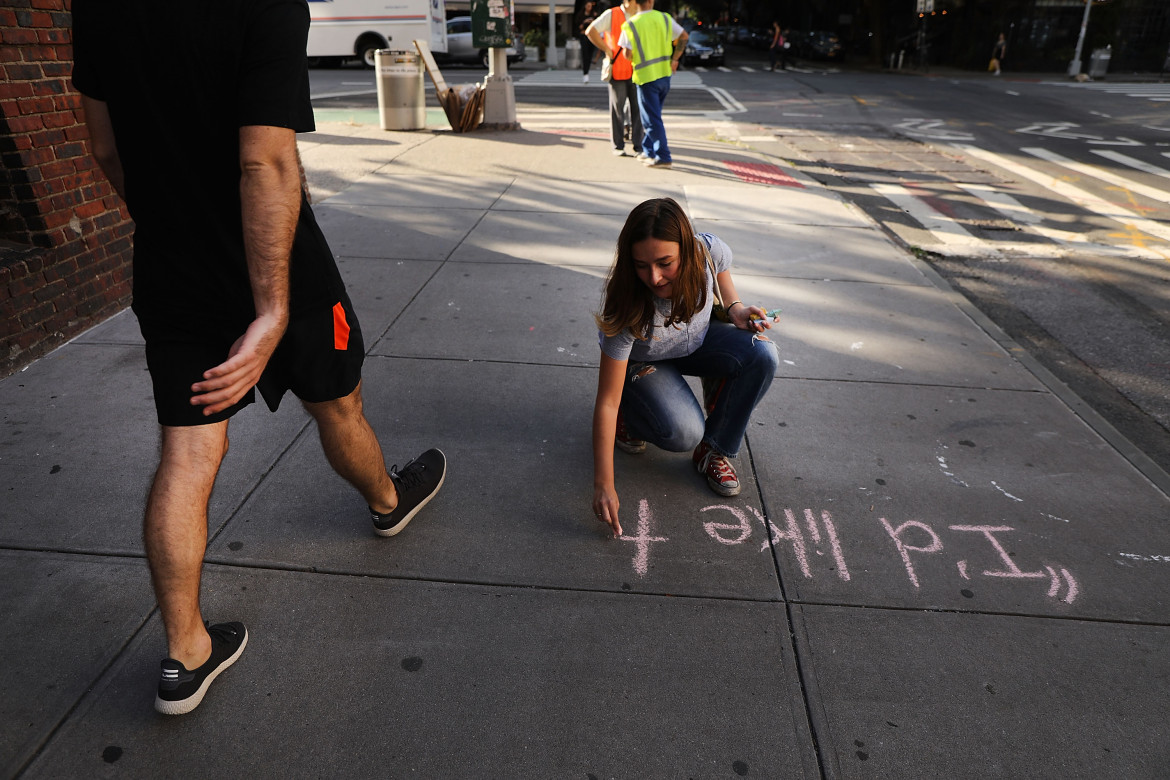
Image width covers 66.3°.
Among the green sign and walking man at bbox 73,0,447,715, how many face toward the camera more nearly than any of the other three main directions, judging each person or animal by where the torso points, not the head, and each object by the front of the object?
1

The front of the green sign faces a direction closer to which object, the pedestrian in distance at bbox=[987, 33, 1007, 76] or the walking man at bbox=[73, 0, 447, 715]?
the walking man

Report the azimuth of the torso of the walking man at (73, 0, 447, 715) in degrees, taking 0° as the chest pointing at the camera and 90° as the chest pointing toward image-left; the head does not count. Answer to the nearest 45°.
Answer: approximately 225°

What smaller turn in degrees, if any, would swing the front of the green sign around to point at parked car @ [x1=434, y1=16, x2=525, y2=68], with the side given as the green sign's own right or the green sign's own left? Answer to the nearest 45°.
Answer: approximately 180°

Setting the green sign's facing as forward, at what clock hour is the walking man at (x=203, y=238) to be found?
The walking man is roughly at 12 o'clock from the green sign.

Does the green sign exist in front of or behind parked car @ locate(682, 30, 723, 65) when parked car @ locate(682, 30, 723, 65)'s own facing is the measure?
in front

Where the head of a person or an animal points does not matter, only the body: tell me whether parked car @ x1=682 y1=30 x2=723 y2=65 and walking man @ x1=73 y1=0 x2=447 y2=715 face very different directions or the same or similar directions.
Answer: very different directions

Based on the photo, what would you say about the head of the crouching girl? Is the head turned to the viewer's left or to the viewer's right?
to the viewer's left

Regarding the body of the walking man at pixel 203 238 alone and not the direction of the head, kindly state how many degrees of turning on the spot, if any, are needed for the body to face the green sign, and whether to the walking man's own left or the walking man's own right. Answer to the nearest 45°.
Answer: approximately 45° to the walking man's own left

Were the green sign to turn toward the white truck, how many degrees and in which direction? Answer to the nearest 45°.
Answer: approximately 180°

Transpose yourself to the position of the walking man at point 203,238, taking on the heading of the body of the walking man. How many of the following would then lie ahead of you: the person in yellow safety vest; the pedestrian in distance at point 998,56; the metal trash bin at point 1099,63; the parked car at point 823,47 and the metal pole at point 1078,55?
5
